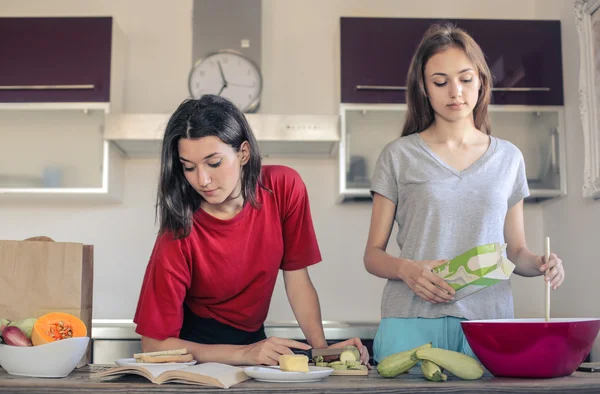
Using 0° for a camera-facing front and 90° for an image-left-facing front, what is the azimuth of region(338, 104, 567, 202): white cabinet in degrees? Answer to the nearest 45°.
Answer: approximately 0°

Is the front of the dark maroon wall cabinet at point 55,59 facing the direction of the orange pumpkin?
yes

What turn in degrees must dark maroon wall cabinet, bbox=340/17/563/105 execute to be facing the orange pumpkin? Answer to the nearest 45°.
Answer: approximately 45° to its right

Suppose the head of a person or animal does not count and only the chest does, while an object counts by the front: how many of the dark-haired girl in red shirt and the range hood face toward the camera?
2

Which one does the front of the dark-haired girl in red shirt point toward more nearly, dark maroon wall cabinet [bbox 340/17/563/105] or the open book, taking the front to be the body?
the open book

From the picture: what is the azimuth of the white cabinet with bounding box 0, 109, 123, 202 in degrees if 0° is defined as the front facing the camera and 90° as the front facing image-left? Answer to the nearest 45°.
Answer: approximately 0°
